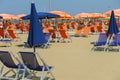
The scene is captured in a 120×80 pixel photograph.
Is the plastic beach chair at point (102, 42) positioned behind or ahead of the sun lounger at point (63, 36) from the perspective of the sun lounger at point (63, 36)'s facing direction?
ahead

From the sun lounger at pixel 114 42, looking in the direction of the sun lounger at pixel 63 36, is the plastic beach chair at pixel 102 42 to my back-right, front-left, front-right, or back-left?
front-left

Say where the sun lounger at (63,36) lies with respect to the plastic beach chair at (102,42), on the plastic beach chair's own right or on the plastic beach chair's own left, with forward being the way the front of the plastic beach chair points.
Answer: on the plastic beach chair's own right

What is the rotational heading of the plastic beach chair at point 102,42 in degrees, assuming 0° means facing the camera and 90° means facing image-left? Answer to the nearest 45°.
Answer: approximately 45°

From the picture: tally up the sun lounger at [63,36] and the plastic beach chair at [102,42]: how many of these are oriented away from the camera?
0

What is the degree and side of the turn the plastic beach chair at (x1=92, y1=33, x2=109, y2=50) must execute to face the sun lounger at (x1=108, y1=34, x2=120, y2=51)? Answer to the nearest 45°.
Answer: approximately 135° to its left

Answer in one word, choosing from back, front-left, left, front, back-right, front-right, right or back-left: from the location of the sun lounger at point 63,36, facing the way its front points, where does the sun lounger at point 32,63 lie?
front-right

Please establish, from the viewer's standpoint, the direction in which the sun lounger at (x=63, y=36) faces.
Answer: facing the viewer and to the right of the viewer
